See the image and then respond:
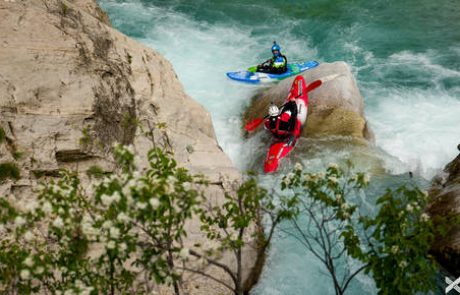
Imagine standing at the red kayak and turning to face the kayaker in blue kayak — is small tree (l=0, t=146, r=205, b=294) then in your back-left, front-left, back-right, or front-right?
back-left

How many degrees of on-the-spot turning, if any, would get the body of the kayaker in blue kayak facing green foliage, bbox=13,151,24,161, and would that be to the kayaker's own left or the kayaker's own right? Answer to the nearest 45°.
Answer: approximately 45° to the kayaker's own left

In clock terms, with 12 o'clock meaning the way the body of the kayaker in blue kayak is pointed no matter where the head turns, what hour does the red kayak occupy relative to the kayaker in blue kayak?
The red kayak is roughly at 10 o'clock from the kayaker in blue kayak.

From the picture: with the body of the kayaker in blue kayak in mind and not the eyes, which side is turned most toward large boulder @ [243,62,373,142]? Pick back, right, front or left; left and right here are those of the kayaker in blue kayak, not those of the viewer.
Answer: left

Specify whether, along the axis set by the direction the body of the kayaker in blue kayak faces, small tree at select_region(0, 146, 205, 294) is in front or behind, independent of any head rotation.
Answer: in front

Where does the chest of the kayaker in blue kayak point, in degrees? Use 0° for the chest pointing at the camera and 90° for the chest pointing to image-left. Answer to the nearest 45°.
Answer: approximately 45°
